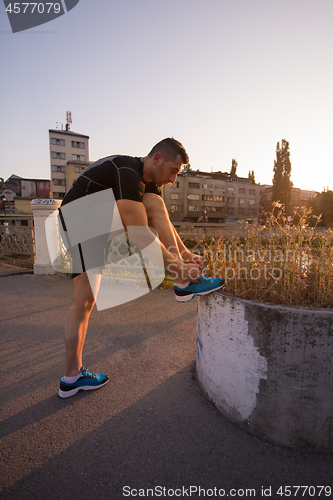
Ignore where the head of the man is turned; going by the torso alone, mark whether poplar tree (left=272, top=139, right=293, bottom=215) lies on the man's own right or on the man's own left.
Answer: on the man's own left

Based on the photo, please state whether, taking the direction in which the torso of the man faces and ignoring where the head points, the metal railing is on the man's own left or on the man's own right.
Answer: on the man's own left

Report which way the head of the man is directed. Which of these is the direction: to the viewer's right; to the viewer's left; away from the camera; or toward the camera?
to the viewer's right

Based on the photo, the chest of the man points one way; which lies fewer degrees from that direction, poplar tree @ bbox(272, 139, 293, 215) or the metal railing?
the poplar tree

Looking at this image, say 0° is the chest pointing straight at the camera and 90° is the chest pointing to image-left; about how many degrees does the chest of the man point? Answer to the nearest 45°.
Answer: approximately 270°
